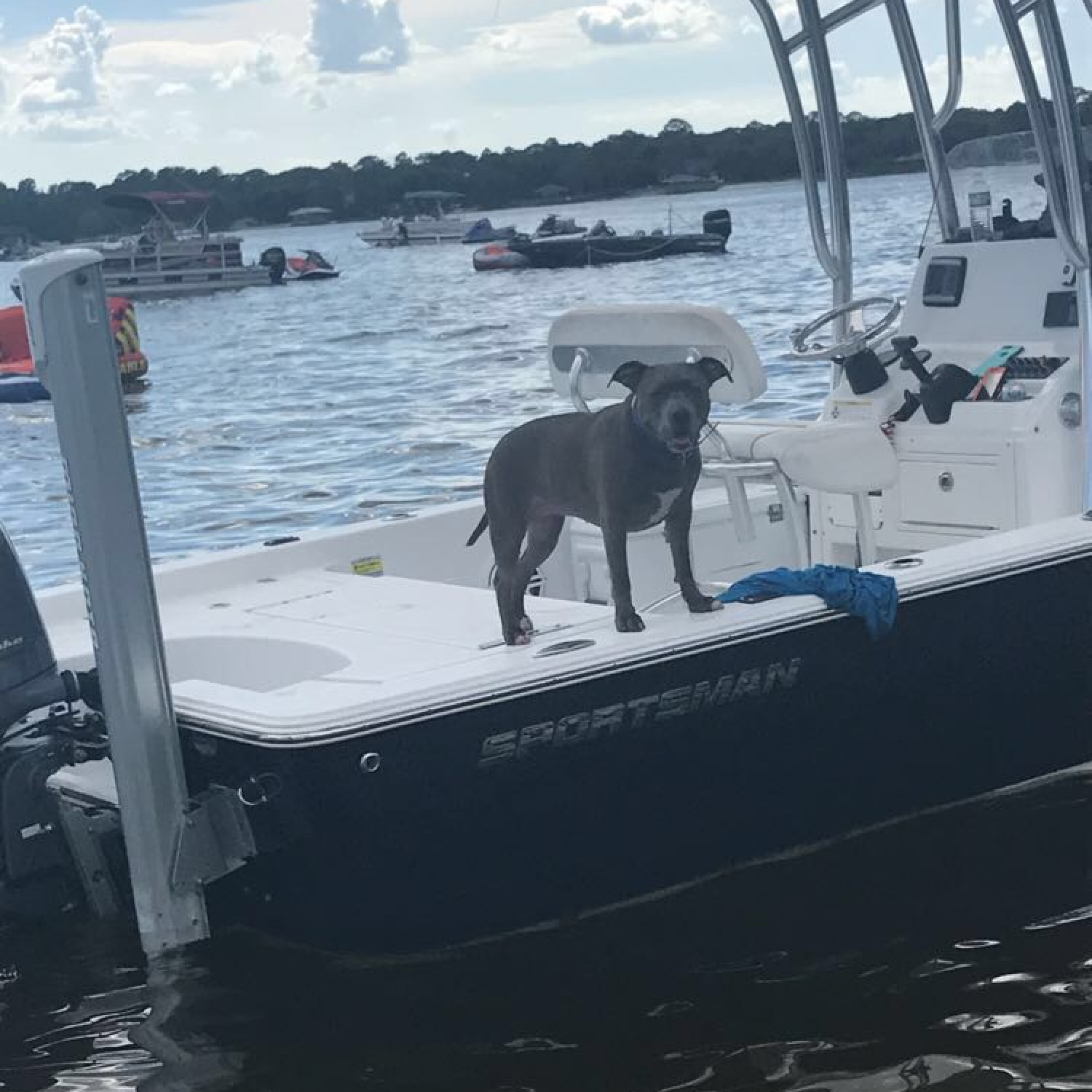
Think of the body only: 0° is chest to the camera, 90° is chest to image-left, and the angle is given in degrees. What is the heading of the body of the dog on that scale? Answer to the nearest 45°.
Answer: approximately 315°

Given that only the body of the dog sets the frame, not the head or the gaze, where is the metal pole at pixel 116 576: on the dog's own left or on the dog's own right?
on the dog's own right

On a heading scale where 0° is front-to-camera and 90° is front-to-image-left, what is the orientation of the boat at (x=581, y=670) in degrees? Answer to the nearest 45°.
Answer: approximately 225°
